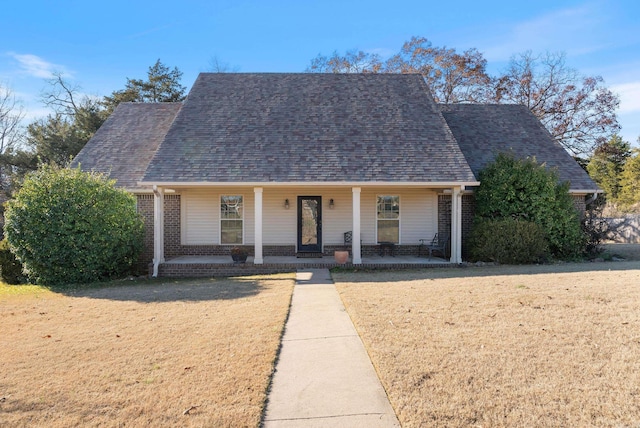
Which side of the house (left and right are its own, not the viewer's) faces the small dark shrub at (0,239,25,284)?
right

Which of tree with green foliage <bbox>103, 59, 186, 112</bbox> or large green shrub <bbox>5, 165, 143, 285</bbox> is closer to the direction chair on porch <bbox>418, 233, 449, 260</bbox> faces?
the large green shrub

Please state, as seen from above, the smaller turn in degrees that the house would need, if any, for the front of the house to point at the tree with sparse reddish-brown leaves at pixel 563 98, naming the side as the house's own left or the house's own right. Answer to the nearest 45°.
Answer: approximately 135° to the house's own left

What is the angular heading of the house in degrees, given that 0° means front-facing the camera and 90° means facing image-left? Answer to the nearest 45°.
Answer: approximately 0°

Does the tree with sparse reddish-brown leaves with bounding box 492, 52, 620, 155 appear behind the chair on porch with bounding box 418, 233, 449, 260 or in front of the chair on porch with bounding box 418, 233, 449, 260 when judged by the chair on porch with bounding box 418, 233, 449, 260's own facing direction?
behind

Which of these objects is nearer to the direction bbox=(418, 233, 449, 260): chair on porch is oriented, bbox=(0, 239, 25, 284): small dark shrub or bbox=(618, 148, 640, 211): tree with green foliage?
the small dark shrub

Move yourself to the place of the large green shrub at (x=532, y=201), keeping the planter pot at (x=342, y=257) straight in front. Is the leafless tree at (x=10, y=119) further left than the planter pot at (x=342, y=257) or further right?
right

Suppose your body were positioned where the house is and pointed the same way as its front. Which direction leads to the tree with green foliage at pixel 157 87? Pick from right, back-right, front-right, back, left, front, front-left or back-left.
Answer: back-right

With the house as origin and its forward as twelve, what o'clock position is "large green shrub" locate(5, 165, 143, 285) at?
The large green shrub is roughly at 2 o'clock from the house.

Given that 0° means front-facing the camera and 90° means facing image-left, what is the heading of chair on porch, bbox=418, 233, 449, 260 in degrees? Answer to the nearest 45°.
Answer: approximately 45°
